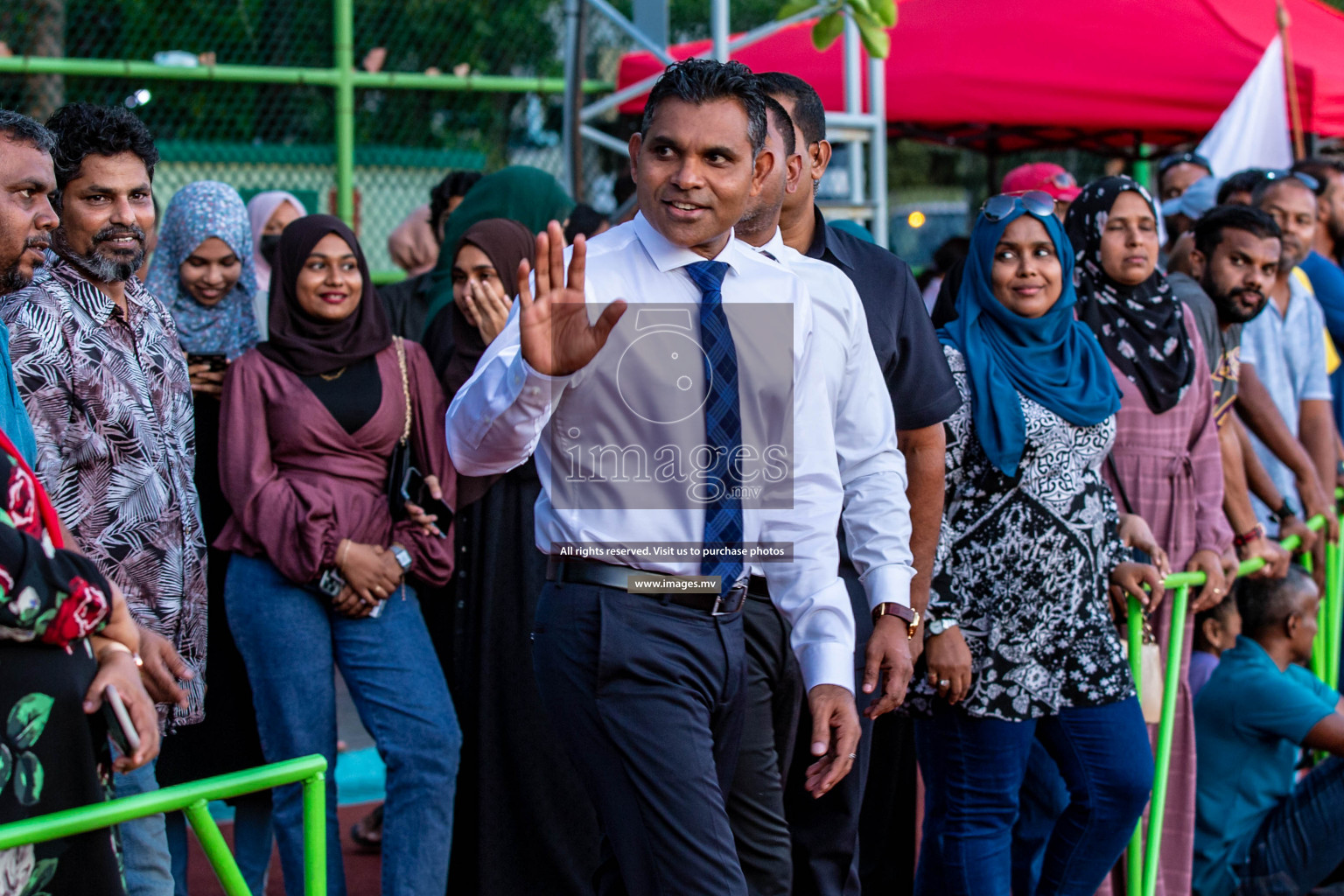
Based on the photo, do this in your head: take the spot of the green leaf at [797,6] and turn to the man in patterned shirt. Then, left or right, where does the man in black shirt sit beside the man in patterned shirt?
left

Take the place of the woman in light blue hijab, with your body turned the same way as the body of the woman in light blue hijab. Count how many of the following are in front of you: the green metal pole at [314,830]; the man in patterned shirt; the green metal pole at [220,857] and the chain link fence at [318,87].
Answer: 3

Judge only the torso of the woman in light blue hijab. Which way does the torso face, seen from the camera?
toward the camera

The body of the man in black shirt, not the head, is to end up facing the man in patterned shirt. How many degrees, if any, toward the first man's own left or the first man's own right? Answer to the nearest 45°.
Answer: approximately 45° to the first man's own right

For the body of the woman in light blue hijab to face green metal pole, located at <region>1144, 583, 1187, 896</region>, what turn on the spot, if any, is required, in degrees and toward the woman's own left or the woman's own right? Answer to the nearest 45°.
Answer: approximately 45° to the woman's own left

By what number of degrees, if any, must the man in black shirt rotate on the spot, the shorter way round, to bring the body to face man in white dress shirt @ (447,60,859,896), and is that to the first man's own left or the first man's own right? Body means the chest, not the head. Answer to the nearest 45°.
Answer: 0° — they already face them

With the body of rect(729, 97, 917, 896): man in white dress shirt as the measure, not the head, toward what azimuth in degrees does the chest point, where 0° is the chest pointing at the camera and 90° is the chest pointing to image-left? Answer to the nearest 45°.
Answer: approximately 45°

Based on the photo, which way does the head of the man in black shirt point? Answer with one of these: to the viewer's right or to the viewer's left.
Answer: to the viewer's left

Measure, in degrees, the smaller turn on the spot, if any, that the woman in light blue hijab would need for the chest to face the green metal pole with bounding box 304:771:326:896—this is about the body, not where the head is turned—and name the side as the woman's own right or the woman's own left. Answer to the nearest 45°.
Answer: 0° — they already face it

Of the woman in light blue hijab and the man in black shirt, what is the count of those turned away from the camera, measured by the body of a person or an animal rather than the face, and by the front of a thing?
0

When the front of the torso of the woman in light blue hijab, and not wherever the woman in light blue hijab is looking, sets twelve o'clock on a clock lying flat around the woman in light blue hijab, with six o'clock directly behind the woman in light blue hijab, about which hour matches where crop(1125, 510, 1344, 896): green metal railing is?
The green metal railing is roughly at 10 o'clock from the woman in light blue hijab.

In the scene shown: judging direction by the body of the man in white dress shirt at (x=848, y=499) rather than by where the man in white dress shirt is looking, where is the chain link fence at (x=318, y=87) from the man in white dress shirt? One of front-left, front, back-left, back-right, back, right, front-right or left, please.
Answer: right

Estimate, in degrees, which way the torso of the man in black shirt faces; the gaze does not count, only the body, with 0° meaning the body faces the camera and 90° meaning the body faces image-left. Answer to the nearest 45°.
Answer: approximately 45°

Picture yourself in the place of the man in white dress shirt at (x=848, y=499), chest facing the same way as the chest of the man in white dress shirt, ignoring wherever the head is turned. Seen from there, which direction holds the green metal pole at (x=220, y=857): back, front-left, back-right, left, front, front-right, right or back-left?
front
